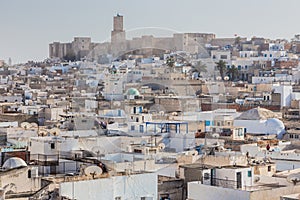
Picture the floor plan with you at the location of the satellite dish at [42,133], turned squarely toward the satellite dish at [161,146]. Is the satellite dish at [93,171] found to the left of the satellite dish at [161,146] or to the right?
right

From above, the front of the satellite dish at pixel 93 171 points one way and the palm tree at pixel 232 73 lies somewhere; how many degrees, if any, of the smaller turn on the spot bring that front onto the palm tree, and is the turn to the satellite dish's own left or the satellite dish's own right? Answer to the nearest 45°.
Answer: approximately 180°

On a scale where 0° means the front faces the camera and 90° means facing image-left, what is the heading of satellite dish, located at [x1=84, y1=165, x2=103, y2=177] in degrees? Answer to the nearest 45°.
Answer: approximately 0°

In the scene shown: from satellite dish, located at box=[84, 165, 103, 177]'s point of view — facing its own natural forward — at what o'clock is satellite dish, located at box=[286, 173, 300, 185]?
satellite dish, located at box=[286, 173, 300, 185] is roughly at 9 o'clock from satellite dish, located at box=[84, 165, 103, 177].

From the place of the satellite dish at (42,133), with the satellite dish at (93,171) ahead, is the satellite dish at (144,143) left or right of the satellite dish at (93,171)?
left
